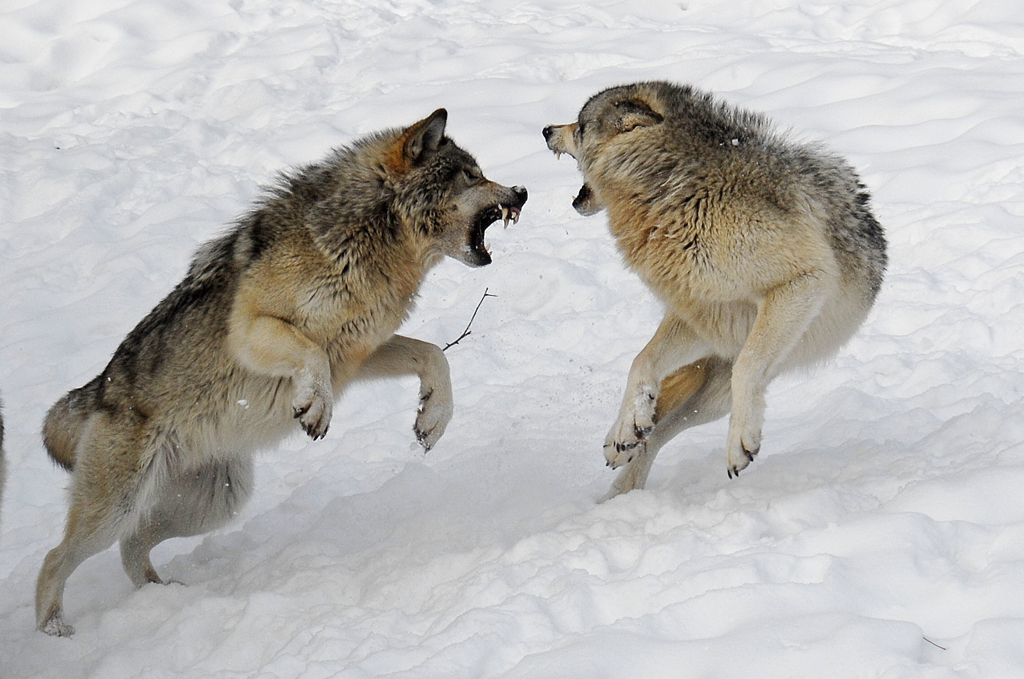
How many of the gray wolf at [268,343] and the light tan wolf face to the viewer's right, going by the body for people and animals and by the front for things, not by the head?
1

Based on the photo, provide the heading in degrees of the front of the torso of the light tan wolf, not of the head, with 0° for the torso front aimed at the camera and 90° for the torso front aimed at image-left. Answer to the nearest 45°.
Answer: approximately 45°

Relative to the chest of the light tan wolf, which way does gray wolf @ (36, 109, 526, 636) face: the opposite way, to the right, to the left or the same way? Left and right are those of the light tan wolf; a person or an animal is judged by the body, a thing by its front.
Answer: the opposite way

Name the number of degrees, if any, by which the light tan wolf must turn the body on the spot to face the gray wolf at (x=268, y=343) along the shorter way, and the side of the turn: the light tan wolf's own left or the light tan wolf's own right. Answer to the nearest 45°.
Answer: approximately 45° to the light tan wolf's own right

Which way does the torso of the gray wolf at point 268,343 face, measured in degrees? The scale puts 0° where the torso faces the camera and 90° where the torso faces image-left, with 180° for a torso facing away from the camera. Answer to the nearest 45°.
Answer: approximately 270°
